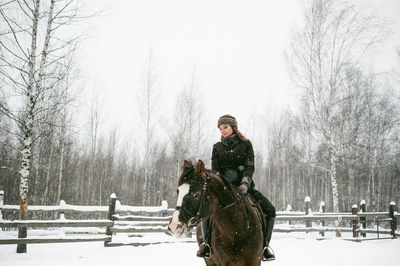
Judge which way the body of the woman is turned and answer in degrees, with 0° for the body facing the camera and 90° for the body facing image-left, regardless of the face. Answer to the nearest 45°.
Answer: approximately 0°

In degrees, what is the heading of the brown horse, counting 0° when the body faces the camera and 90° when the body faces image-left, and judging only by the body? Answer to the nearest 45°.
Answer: approximately 45°
